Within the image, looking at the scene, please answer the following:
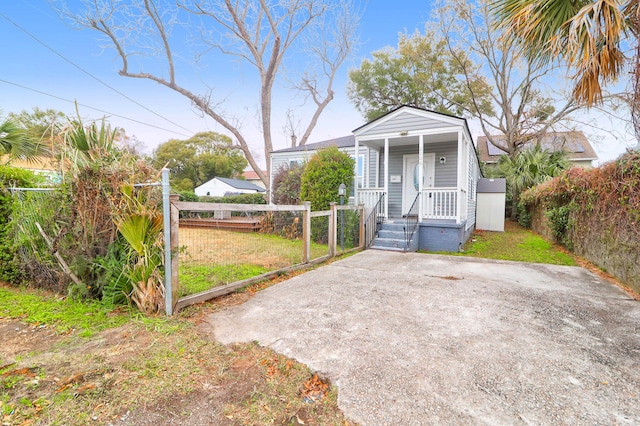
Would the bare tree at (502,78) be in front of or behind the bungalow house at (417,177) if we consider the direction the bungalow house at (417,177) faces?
behind

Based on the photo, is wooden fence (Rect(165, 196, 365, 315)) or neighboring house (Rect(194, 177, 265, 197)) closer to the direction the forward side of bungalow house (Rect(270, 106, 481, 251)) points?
the wooden fence

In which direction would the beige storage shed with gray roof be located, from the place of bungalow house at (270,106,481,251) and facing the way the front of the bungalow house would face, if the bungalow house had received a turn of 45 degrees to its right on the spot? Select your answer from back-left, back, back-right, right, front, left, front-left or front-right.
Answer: back

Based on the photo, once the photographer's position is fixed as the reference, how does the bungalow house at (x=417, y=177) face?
facing the viewer

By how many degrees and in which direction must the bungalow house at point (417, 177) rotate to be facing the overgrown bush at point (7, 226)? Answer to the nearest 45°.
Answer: approximately 45° to its right

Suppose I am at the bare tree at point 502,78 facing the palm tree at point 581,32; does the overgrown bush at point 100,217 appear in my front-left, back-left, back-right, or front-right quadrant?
front-right

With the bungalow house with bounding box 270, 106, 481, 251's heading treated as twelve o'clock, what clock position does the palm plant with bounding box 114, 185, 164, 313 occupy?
The palm plant is roughly at 1 o'clock from the bungalow house.

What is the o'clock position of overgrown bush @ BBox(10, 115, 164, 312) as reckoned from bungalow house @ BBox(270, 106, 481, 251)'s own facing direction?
The overgrown bush is roughly at 1 o'clock from the bungalow house.

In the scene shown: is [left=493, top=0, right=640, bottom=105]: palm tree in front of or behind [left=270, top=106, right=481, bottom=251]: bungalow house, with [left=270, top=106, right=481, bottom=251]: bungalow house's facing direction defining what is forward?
in front

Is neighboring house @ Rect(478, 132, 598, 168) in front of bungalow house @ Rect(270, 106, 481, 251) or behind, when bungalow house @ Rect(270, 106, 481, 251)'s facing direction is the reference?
behind

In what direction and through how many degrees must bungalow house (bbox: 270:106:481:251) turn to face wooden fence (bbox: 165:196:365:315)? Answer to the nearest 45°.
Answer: approximately 45° to its right

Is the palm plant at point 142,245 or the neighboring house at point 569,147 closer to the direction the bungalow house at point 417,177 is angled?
the palm plant

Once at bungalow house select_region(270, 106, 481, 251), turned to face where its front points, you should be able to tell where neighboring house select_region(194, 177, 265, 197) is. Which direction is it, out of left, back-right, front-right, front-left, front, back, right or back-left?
back-right

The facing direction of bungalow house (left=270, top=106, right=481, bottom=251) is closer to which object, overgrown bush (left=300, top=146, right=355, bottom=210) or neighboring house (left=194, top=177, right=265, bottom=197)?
the overgrown bush
